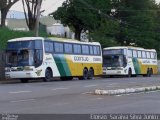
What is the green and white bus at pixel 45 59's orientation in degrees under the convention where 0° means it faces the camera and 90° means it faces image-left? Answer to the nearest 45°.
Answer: approximately 45°
